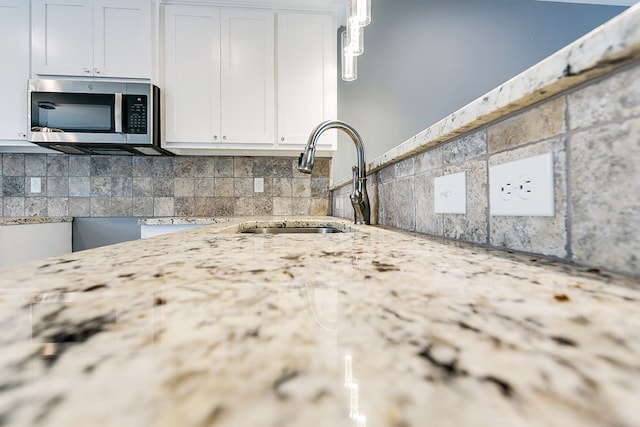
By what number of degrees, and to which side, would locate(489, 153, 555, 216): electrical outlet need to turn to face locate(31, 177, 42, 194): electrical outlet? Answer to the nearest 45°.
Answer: approximately 45° to its right

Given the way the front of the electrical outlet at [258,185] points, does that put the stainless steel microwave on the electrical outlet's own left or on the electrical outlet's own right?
on the electrical outlet's own right

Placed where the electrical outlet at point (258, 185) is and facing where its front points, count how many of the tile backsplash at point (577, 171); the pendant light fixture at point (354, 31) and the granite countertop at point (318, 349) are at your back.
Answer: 0

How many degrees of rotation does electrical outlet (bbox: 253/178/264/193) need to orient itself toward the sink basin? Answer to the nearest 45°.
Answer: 0° — it already faces it

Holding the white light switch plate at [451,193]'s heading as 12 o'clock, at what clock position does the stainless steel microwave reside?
The stainless steel microwave is roughly at 2 o'clock from the white light switch plate.

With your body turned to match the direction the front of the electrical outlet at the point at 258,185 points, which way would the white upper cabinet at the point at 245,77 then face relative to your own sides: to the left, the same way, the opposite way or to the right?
the same way

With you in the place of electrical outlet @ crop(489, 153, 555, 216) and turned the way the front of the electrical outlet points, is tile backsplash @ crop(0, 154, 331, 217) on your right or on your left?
on your right

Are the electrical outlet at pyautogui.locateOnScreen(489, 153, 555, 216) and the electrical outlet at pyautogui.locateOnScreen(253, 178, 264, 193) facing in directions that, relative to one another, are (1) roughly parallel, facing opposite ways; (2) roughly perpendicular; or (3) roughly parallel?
roughly perpendicular

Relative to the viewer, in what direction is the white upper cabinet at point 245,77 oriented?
toward the camera

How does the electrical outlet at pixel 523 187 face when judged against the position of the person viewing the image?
facing the viewer and to the left of the viewer

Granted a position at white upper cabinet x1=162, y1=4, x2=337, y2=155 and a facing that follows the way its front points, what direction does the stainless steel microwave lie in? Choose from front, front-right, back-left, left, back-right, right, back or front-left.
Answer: right

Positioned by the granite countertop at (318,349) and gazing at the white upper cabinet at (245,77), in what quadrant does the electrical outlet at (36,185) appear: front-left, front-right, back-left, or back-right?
front-left
